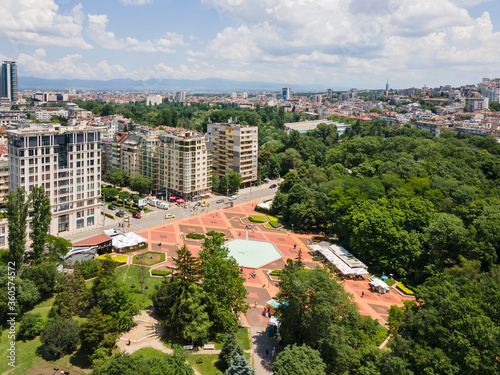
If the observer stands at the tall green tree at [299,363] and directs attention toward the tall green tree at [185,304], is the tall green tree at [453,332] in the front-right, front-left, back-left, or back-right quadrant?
back-right

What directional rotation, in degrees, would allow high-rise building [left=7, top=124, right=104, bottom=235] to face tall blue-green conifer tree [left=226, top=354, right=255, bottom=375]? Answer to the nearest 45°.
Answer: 0° — it already faces it

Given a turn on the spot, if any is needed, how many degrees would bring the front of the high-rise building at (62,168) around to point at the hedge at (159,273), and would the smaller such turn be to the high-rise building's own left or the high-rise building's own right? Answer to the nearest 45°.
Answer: approximately 45° to the high-rise building's own left

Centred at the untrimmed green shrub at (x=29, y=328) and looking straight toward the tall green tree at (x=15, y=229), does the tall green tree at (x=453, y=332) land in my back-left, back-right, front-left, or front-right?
back-right

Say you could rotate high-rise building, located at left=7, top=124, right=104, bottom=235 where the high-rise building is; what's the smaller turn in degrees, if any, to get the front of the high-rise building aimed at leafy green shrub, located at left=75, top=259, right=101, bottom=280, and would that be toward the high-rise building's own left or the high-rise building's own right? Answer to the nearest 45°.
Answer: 0° — it already faces it

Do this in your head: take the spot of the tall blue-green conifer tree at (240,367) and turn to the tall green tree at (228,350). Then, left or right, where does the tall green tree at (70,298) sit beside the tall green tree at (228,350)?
left

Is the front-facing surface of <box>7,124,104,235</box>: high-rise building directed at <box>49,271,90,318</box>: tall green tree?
yes

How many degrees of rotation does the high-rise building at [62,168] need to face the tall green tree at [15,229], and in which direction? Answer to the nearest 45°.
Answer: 0° — it already faces it

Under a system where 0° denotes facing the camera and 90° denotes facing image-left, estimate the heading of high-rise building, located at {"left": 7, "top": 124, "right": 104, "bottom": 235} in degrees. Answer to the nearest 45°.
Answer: approximately 0°
